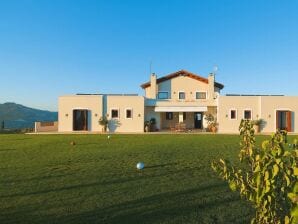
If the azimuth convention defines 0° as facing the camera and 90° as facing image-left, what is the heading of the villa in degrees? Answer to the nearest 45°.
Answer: approximately 0°

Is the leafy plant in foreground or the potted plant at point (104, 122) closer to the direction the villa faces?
the leafy plant in foreground

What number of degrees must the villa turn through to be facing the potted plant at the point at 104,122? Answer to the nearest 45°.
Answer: approximately 90° to its right

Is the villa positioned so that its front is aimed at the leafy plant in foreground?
yes
